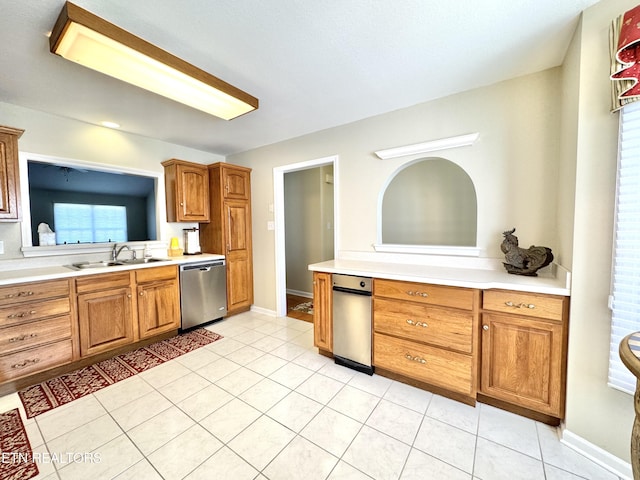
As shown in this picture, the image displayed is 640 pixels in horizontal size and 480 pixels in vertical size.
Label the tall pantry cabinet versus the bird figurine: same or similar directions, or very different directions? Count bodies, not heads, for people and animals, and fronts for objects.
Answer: very different directions

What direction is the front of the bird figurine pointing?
to the viewer's left

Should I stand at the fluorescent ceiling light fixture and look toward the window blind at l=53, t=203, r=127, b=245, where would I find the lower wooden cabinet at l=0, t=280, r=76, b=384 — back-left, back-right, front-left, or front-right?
front-left

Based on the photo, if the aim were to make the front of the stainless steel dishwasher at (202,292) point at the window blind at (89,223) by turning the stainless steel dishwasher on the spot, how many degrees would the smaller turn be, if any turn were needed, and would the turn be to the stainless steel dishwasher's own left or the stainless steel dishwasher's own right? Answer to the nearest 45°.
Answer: approximately 135° to the stainless steel dishwasher's own right

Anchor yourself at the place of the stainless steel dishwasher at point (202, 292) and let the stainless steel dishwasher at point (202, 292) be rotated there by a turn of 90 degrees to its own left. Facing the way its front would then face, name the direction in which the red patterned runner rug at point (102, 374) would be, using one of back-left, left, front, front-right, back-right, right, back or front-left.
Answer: back

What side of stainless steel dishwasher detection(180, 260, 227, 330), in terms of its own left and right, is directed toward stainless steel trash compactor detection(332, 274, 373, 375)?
front

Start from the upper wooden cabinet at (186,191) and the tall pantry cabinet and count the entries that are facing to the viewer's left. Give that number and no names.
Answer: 0

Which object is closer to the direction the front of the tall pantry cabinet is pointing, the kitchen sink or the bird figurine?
the bird figurine

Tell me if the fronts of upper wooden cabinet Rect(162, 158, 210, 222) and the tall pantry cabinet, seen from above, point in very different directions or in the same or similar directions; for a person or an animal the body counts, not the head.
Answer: same or similar directions

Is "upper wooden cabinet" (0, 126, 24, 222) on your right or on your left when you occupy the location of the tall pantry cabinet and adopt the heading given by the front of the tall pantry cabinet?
on your right

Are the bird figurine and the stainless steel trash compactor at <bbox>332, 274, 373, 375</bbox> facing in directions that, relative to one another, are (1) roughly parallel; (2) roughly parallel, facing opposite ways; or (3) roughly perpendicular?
roughly perpendicular

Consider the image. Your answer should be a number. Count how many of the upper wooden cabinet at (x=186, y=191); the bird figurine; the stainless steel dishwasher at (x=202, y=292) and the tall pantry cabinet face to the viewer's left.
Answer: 1

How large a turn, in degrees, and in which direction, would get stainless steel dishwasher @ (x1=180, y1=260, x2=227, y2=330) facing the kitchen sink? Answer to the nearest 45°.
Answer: approximately 135° to its right

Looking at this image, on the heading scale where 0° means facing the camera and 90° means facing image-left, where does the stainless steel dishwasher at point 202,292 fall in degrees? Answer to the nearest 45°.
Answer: approximately 315°

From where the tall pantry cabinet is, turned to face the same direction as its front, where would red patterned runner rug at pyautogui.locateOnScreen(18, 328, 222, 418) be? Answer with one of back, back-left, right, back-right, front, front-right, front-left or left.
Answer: right
